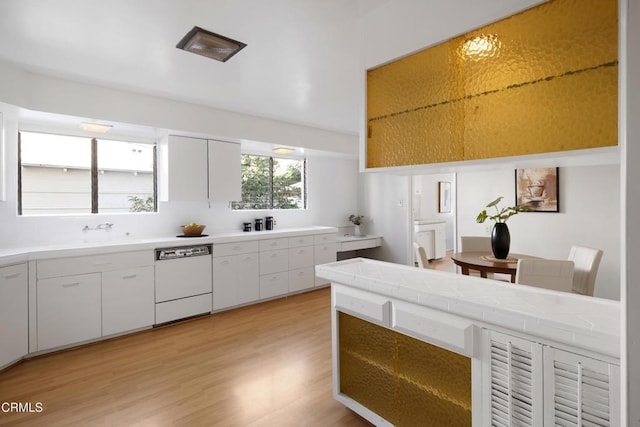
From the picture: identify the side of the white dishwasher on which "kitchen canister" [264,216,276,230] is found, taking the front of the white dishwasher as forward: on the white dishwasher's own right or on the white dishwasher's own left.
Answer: on the white dishwasher's own left

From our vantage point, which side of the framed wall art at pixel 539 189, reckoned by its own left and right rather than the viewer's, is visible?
front

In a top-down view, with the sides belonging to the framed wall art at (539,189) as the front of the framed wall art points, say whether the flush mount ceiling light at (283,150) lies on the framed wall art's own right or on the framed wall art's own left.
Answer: on the framed wall art's own right

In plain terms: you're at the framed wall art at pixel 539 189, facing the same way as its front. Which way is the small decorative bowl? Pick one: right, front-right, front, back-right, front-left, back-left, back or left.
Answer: front-right

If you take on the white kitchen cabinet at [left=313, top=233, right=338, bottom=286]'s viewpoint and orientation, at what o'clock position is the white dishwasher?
The white dishwasher is roughly at 3 o'clock from the white kitchen cabinet.

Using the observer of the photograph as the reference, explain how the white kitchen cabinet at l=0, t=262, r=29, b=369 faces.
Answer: facing the viewer and to the right of the viewer

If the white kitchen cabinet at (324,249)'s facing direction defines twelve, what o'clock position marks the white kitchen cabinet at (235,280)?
the white kitchen cabinet at (235,280) is roughly at 3 o'clock from the white kitchen cabinet at (324,249).

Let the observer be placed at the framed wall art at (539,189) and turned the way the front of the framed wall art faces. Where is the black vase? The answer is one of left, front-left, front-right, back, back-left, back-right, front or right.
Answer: front

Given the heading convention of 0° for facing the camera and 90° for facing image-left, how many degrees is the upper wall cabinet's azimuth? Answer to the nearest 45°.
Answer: approximately 315°

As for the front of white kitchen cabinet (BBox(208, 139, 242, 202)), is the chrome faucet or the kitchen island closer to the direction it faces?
the kitchen island
